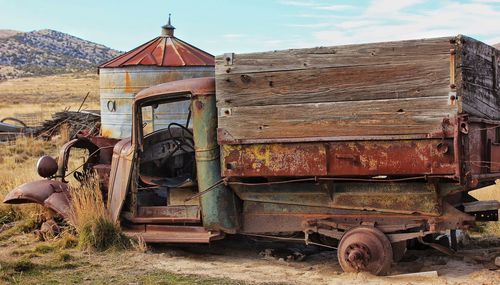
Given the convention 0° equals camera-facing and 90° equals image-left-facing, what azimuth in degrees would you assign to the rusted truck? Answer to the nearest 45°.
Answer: approximately 90°

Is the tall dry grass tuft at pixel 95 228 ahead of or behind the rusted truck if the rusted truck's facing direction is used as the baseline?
ahead

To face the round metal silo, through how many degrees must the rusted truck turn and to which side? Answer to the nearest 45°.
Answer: approximately 45° to its right
